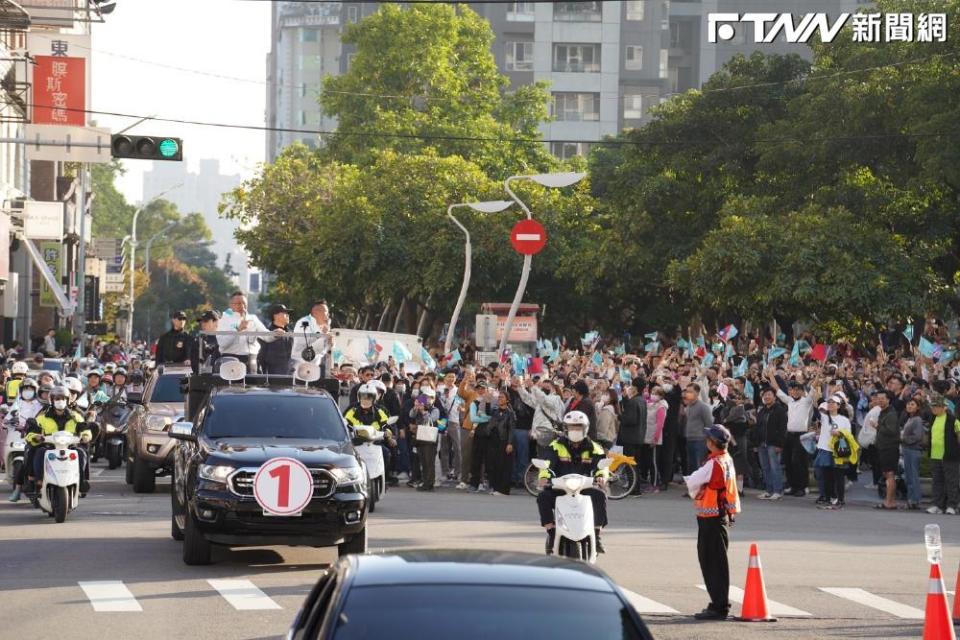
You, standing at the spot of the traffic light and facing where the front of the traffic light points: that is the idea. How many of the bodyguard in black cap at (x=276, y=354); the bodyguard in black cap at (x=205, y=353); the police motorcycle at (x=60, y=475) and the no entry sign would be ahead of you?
3

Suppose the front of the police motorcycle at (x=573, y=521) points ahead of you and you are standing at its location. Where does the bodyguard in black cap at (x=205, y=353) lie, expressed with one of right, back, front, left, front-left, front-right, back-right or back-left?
back-right

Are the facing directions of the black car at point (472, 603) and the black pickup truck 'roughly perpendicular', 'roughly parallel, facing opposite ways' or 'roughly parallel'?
roughly parallel, facing opposite ways

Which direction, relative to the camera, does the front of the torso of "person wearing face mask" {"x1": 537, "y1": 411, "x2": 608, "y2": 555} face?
toward the camera

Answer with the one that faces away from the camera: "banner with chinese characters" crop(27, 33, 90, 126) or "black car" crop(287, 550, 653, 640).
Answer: the black car

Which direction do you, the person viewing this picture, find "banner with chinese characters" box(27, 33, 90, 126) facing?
facing the viewer

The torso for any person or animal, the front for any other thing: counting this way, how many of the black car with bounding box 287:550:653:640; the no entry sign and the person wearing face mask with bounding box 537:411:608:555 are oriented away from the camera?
1

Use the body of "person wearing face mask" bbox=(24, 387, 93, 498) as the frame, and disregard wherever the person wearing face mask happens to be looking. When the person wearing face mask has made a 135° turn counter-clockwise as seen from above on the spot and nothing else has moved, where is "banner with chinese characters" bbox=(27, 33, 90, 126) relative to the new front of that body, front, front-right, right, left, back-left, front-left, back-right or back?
front-left

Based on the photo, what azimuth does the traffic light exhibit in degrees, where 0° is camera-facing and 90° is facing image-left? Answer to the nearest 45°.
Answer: approximately 0°

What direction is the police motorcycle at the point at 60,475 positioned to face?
toward the camera

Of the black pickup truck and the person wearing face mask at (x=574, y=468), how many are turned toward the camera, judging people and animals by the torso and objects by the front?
2

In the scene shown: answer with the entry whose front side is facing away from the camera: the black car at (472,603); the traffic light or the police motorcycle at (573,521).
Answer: the black car

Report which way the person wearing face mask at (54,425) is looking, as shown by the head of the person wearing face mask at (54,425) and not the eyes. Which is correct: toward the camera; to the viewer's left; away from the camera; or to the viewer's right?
toward the camera

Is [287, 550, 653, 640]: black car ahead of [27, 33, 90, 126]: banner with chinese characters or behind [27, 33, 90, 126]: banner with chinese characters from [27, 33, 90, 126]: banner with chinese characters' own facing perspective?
ahead

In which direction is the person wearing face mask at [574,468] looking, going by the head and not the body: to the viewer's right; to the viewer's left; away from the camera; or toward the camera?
toward the camera
